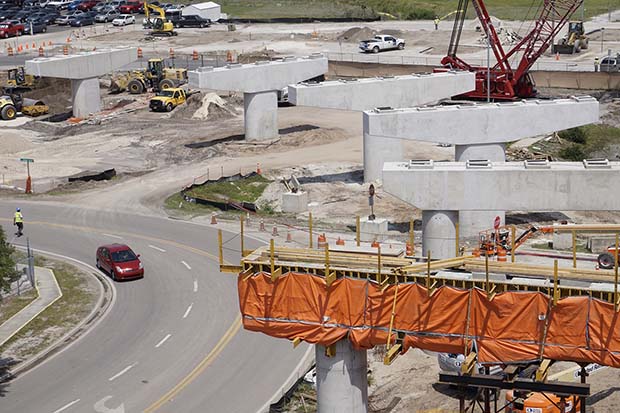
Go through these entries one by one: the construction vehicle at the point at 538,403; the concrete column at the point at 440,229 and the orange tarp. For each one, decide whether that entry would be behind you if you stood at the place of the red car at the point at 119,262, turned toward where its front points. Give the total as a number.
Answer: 0

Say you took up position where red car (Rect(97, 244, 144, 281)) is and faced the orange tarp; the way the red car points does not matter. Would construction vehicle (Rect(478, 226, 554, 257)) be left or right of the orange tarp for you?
left

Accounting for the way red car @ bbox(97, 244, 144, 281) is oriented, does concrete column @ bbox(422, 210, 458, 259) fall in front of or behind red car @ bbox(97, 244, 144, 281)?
in front

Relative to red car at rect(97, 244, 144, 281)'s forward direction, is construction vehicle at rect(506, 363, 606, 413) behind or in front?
in front

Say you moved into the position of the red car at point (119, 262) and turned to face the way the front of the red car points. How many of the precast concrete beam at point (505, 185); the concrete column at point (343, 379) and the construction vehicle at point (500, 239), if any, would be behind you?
0

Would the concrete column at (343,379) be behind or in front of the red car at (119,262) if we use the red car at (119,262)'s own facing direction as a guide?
in front

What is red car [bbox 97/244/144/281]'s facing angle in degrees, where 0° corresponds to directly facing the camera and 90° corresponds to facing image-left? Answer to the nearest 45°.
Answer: approximately 315°
